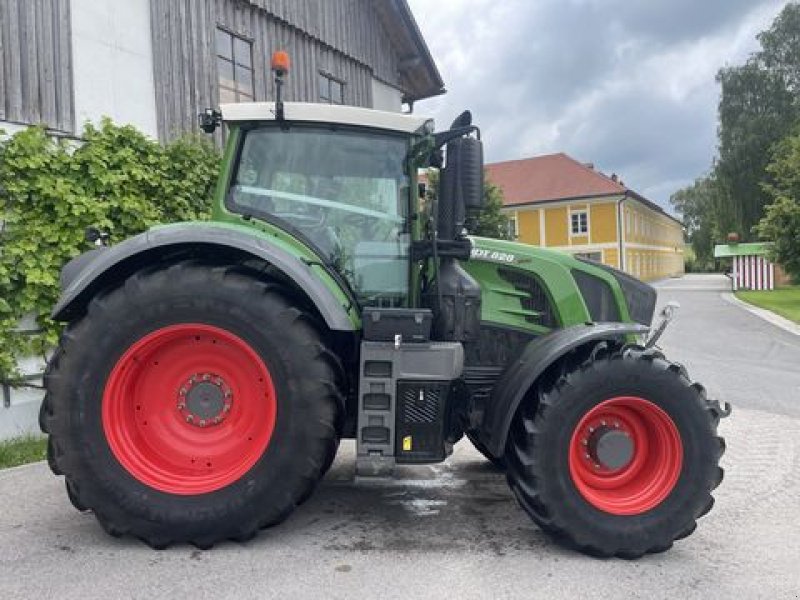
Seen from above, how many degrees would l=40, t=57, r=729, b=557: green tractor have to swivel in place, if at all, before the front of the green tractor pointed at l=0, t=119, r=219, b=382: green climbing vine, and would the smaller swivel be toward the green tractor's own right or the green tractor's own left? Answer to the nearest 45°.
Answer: approximately 135° to the green tractor's own left

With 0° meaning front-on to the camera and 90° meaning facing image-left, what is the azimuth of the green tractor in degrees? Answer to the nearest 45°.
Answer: approximately 270°

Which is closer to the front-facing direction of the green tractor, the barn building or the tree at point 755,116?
the tree

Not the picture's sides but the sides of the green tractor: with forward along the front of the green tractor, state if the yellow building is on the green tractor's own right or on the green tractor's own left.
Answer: on the green tractor's own left

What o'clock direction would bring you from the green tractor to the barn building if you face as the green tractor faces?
The barn building is roughly at 8 o'clock from the green tractor.

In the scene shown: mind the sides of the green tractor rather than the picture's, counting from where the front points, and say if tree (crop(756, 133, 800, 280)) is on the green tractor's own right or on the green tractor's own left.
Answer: on the green tractor's own left

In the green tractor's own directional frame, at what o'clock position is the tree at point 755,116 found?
The tree is roughly at 10 o'clock from the green tractor.

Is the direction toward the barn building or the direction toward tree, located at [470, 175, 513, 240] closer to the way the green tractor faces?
the tree

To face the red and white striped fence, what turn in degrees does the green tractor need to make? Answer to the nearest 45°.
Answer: approximately 45° to its left

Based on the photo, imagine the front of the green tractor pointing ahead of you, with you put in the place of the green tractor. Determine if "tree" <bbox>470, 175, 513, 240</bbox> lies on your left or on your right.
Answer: on your left

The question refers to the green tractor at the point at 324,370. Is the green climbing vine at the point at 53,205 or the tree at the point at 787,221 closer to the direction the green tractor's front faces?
the tree
